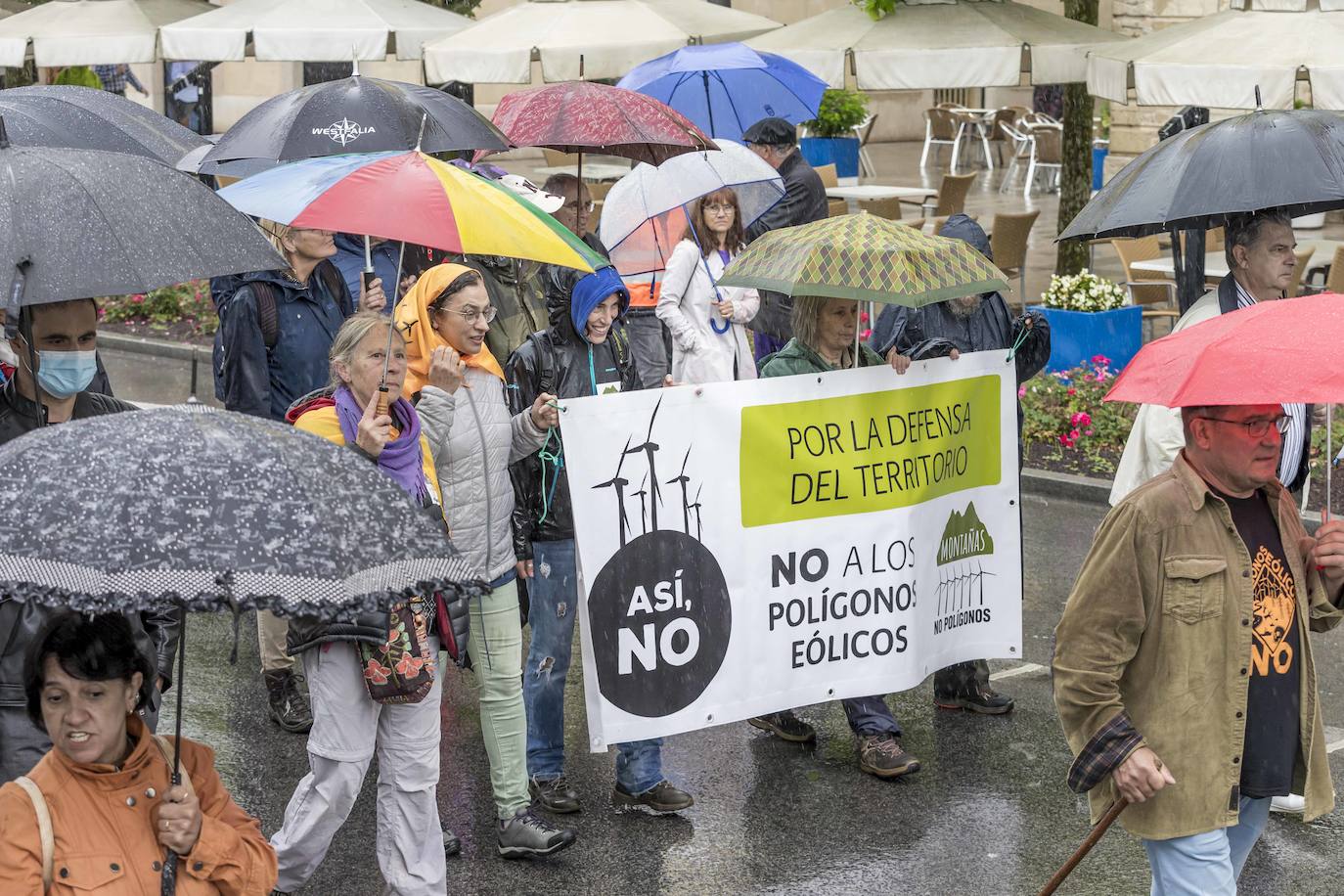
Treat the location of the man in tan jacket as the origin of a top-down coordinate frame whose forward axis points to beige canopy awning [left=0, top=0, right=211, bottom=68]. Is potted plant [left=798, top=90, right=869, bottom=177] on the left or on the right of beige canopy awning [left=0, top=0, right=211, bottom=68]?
right

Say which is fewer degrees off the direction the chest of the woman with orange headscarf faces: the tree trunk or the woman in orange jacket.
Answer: the woman in orange jacket

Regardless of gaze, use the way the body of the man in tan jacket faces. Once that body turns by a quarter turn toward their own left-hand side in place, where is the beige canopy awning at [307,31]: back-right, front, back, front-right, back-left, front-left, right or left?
left

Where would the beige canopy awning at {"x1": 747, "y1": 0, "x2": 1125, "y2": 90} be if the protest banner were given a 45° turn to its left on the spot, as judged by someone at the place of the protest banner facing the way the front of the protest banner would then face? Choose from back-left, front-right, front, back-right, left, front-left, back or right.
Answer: left

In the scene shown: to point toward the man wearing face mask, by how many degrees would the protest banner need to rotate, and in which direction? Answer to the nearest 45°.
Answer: approximately 90° to its right

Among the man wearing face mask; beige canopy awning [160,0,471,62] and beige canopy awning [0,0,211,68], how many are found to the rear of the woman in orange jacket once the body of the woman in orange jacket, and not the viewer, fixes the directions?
3
